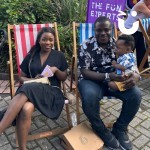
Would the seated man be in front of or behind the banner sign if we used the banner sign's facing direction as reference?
in front

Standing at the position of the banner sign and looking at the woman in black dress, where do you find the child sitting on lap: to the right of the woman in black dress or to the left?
left

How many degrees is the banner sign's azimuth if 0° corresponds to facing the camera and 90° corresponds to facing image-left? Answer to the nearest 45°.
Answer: approximately 0°

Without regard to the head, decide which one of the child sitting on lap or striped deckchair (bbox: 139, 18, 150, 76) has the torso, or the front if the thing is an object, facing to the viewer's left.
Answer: the child sitting on lap

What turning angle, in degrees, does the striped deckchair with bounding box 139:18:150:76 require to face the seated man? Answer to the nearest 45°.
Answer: approximately 45° to its right

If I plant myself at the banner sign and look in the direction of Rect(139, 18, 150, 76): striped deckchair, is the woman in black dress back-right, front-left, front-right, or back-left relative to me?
back-right

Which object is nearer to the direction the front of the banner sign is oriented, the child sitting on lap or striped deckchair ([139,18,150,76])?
the child sitting on lap

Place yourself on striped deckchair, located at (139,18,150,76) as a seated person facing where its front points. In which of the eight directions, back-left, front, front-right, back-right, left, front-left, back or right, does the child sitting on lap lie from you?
front-right

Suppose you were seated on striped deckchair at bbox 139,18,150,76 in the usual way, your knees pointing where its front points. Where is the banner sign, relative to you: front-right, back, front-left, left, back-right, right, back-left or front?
right
